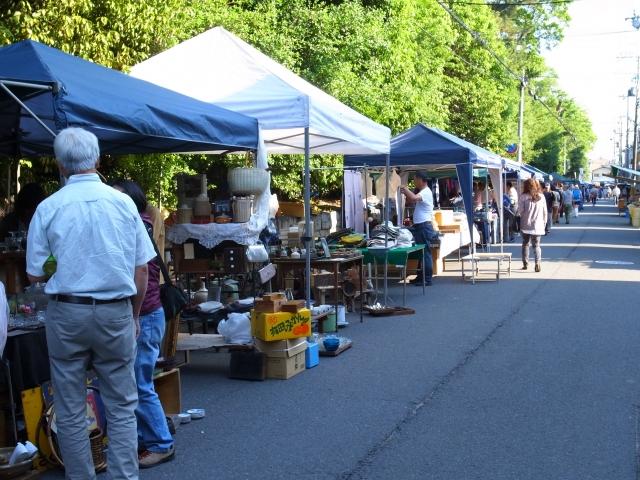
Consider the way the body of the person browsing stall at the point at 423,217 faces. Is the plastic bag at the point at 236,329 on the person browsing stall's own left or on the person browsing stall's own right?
on the person browsing stall's own left

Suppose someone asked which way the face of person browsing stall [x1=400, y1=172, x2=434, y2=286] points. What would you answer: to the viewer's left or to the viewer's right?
to the viewer's left

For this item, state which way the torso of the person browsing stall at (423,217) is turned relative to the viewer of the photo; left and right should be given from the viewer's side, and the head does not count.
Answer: facing to the left of the viewer

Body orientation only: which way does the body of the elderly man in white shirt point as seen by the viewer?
away from the camera
